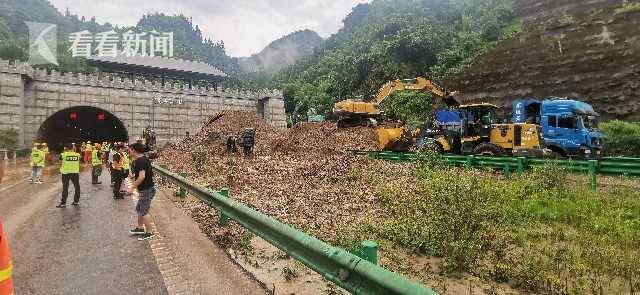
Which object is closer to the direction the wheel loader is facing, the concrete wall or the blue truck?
the concrete wall

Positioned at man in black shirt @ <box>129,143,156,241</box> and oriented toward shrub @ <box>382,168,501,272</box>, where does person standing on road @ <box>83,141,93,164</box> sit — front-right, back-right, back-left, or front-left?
back-left

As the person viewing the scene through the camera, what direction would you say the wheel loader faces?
facing to the left of the viewer

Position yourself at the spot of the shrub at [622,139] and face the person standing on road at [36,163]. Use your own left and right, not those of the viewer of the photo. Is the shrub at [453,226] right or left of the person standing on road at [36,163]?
left

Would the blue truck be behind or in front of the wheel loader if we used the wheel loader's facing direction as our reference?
behind

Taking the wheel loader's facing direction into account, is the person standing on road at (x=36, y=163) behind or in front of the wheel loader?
in front

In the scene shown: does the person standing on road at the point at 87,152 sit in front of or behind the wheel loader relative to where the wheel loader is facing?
in front

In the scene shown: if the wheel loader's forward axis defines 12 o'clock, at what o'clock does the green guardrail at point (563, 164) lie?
The green guardrail is roughly at 8 o'clock from the wheel loader.
